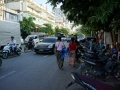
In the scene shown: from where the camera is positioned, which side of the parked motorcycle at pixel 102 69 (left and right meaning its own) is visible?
right

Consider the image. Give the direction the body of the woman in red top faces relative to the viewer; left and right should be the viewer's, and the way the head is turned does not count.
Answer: facing away from the viewer

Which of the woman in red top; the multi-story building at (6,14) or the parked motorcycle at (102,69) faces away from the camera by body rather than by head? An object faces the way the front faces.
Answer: the woman in red top

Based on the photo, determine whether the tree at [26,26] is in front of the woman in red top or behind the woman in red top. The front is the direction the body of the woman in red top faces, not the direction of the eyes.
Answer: in front

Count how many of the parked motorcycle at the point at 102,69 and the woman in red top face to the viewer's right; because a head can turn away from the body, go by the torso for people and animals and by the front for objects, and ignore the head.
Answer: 1

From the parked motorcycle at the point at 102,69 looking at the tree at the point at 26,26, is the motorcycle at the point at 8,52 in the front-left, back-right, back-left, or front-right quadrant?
front-left

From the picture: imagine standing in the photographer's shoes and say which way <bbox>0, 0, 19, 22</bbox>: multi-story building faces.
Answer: facing the viewer and to the right of the viewer

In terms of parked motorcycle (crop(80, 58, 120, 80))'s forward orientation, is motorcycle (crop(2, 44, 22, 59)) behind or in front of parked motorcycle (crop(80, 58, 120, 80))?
behind

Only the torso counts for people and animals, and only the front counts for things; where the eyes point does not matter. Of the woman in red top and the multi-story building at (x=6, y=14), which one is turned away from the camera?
the woman in red top

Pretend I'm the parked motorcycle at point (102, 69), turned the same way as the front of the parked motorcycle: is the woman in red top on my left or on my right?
on my left

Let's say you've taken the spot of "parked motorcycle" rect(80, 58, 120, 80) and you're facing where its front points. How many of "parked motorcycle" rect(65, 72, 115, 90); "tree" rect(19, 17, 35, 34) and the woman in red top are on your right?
1

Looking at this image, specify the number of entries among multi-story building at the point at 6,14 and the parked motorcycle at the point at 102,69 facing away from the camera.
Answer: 0
